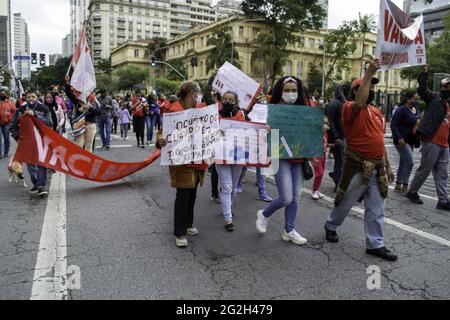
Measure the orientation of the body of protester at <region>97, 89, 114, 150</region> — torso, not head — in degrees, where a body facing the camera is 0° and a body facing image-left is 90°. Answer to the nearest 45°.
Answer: approximately 0°

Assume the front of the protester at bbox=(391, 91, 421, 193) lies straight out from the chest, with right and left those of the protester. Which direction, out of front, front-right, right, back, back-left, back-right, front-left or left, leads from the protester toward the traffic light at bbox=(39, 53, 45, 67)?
back

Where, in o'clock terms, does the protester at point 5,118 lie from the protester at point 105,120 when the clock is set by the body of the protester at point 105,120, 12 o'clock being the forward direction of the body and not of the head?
the protester at point 5,118 is roughly at 2 o'clock from the protester at point 105,120.

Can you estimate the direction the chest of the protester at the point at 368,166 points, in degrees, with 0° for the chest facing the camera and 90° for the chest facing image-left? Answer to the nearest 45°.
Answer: approximately 315°
